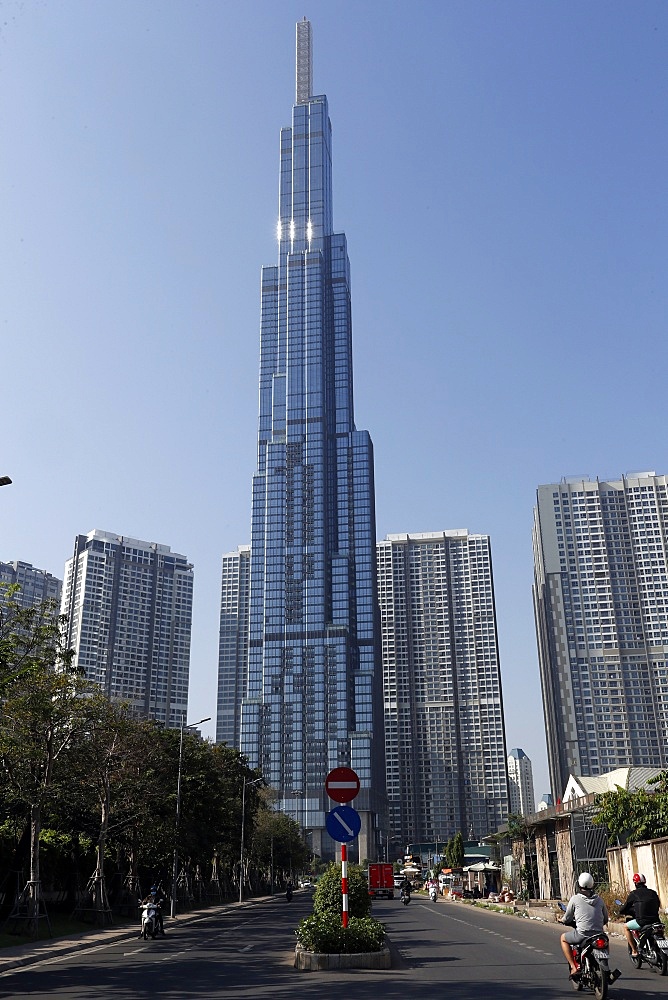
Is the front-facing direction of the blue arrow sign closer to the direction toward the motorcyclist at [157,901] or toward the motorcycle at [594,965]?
the motorcycle

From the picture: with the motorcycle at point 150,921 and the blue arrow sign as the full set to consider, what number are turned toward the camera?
2

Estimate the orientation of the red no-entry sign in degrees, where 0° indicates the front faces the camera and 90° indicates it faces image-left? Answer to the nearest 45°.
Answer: approximately 0°

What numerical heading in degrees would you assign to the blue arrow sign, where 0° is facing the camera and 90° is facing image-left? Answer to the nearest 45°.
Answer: approximately 0°

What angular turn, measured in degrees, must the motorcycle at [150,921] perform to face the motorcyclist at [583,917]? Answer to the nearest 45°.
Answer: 0° — it already faces them

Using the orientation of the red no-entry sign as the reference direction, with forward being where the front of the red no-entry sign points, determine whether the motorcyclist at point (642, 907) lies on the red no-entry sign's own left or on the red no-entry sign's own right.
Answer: on the red no-entry sign's own left

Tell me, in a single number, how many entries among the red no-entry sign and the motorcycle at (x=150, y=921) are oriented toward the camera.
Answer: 2

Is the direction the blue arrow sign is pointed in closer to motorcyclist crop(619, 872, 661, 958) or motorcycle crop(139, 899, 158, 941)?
the motorcyclist

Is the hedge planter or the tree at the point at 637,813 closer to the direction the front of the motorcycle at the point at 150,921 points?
the hedge planter

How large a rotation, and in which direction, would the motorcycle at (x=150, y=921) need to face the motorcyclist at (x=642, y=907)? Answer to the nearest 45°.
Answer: approximately 45° to its left

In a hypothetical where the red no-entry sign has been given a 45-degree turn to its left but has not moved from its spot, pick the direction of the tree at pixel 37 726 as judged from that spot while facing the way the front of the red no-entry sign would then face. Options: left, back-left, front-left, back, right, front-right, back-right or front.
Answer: back
